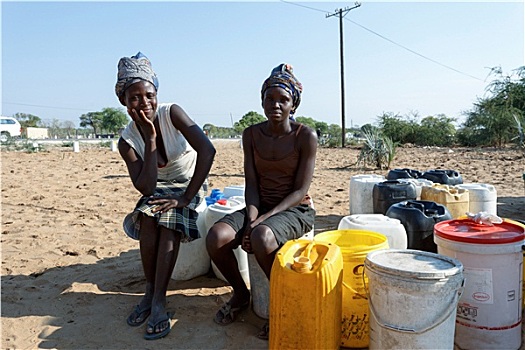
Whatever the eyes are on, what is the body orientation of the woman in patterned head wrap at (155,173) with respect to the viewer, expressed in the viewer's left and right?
facing the viewer and to the left of the viewer

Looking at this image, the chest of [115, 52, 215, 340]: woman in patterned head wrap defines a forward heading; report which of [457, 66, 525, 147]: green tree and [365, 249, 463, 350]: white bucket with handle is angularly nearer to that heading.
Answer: the white bucket with handle

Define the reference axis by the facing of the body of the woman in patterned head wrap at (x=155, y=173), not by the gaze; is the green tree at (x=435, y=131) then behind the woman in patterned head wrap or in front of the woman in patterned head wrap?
behind

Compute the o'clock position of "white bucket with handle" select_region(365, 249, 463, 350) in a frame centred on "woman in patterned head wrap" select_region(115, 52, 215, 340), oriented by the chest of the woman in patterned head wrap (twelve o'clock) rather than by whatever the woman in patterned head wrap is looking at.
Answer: The white bucket with handle is roughly at 9 o'clock from the woman in patterned head wrap.

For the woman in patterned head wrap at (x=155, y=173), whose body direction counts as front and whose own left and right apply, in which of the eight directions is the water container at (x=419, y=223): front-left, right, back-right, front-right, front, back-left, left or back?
back-left

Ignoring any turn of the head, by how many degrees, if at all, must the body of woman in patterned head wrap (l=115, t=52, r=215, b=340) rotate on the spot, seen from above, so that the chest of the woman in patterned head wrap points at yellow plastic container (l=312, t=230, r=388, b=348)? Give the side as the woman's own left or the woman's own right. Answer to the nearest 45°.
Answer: approximately 90° to the woman's own left

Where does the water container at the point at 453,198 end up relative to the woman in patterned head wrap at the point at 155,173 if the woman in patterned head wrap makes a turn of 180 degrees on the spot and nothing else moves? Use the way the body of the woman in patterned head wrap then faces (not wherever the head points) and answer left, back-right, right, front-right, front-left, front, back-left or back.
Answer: front-right

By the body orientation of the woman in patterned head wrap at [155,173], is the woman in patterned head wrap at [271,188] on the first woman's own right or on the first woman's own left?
on the first woman's own left

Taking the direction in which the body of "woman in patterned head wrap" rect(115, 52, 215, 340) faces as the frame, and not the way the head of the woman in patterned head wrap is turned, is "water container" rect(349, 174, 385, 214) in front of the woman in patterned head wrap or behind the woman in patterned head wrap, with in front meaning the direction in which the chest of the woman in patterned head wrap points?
behind

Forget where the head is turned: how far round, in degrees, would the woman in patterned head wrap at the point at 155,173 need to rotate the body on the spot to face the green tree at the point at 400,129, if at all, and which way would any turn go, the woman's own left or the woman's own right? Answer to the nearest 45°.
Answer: approximately 180°
